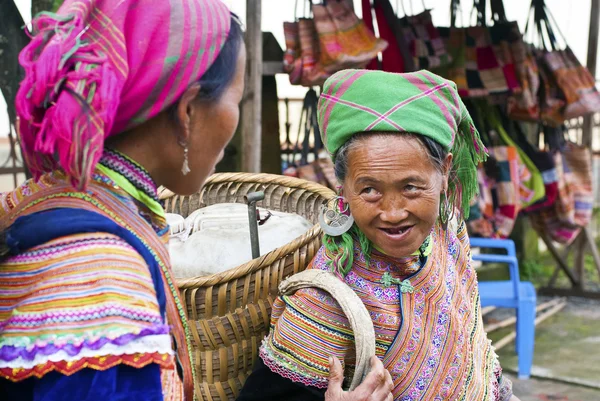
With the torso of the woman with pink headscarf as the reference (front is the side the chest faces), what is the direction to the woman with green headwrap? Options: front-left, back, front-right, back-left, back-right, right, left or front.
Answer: front

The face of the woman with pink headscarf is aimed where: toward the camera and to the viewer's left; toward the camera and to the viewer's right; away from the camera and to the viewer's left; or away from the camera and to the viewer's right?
away from the camera and to the viewer's right

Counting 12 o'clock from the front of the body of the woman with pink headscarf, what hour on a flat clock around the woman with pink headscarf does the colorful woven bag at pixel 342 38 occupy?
The colorful woven bag is roughly at 11 o'clock from the woman with pink headscarf.

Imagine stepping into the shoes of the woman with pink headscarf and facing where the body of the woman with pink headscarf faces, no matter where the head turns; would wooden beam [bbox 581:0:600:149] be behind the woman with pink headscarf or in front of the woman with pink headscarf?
in front

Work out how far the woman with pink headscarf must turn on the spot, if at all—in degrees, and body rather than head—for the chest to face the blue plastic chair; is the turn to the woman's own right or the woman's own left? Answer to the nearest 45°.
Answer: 0° — they already face it

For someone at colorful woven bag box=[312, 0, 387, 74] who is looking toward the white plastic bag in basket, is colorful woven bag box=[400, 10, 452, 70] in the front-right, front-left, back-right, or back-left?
back-left

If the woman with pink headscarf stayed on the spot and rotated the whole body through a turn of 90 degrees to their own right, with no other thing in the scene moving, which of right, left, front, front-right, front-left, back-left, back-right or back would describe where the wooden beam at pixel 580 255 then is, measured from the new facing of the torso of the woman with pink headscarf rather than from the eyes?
left

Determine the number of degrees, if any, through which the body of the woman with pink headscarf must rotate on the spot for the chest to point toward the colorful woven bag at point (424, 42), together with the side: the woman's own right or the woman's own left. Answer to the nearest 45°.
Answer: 0° — they already face it

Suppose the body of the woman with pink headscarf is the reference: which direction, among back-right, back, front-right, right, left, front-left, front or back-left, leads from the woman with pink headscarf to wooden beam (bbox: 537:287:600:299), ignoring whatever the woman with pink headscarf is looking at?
front

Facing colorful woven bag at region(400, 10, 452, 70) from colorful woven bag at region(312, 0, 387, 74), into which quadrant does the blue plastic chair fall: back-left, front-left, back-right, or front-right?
front-right

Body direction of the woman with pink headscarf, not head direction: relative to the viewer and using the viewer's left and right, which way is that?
facing away from the viewer and to the right of the viewer
